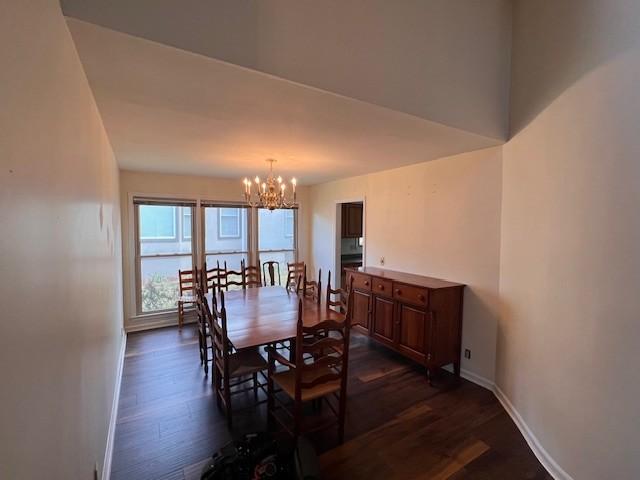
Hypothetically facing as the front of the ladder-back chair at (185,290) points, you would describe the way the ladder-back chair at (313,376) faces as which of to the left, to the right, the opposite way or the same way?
the opposite way

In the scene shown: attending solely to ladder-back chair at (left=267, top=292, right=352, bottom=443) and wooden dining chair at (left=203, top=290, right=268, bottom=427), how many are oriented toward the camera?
0

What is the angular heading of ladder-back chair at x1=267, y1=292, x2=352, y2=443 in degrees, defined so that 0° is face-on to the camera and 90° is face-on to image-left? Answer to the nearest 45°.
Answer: approximately 135°

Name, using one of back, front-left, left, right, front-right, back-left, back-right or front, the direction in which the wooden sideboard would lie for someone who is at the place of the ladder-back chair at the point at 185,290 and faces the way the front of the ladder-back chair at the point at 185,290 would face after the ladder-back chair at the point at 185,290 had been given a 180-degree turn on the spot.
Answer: back-right

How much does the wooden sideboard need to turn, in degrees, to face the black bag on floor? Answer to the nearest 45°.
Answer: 0° — it already faces it

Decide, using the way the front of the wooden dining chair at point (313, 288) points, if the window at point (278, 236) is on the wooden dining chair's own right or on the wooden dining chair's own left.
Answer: on the wooden dining chair's own right

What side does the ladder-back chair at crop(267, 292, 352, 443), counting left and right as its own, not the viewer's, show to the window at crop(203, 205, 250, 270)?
front

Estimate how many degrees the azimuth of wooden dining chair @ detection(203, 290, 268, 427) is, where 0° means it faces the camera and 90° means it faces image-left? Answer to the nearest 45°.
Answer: approximately 225°

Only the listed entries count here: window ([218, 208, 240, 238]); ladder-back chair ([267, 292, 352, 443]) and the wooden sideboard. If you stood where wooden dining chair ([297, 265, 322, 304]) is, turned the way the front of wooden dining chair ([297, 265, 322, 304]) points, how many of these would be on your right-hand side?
1

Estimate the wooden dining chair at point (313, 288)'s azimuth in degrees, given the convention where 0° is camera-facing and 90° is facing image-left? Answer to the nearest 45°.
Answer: approximately 45°
